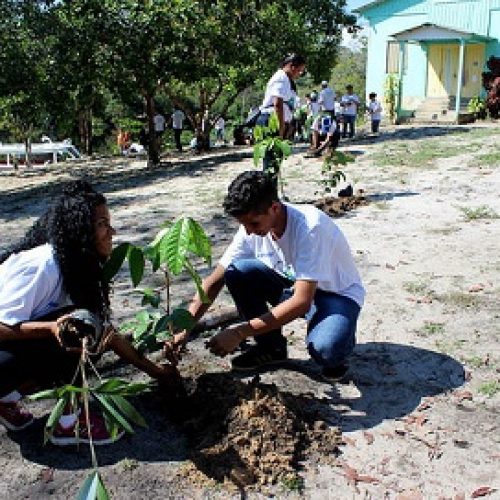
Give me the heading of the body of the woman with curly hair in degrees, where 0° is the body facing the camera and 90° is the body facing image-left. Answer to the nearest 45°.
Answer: approximately 270°

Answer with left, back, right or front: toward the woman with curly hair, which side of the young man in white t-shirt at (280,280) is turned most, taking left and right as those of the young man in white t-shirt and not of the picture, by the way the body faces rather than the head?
front

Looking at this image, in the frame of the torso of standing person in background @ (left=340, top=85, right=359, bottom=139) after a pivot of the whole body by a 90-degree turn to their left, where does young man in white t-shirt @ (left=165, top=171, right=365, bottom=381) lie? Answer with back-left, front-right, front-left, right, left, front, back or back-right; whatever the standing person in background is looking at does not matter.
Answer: right

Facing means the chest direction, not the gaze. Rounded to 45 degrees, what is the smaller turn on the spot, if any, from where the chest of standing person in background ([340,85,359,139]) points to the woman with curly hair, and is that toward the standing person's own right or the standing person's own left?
0° — they already face them

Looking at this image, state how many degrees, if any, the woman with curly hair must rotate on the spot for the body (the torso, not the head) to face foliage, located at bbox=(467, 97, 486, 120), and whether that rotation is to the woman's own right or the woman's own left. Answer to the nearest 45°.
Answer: approximately 45° to the woman's own left

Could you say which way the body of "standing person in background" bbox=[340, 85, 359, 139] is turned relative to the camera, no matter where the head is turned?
toward the camera

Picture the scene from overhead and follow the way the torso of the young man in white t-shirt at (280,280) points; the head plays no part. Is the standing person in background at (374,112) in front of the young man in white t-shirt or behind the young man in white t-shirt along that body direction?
behind

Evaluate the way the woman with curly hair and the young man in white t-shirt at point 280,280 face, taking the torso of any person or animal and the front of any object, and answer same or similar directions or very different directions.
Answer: very different directions

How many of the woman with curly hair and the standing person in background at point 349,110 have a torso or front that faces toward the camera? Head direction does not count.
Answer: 1

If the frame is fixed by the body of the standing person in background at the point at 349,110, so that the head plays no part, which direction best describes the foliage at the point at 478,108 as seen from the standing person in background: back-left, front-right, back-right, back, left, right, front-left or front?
back-left

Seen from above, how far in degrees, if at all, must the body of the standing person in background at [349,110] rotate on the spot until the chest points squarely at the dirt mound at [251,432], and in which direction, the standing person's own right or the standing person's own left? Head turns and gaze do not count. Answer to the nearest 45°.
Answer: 0° — they already face it

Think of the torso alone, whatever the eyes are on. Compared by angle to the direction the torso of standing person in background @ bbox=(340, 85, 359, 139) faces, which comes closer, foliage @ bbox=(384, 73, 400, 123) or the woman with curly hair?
the woman with curly hair
